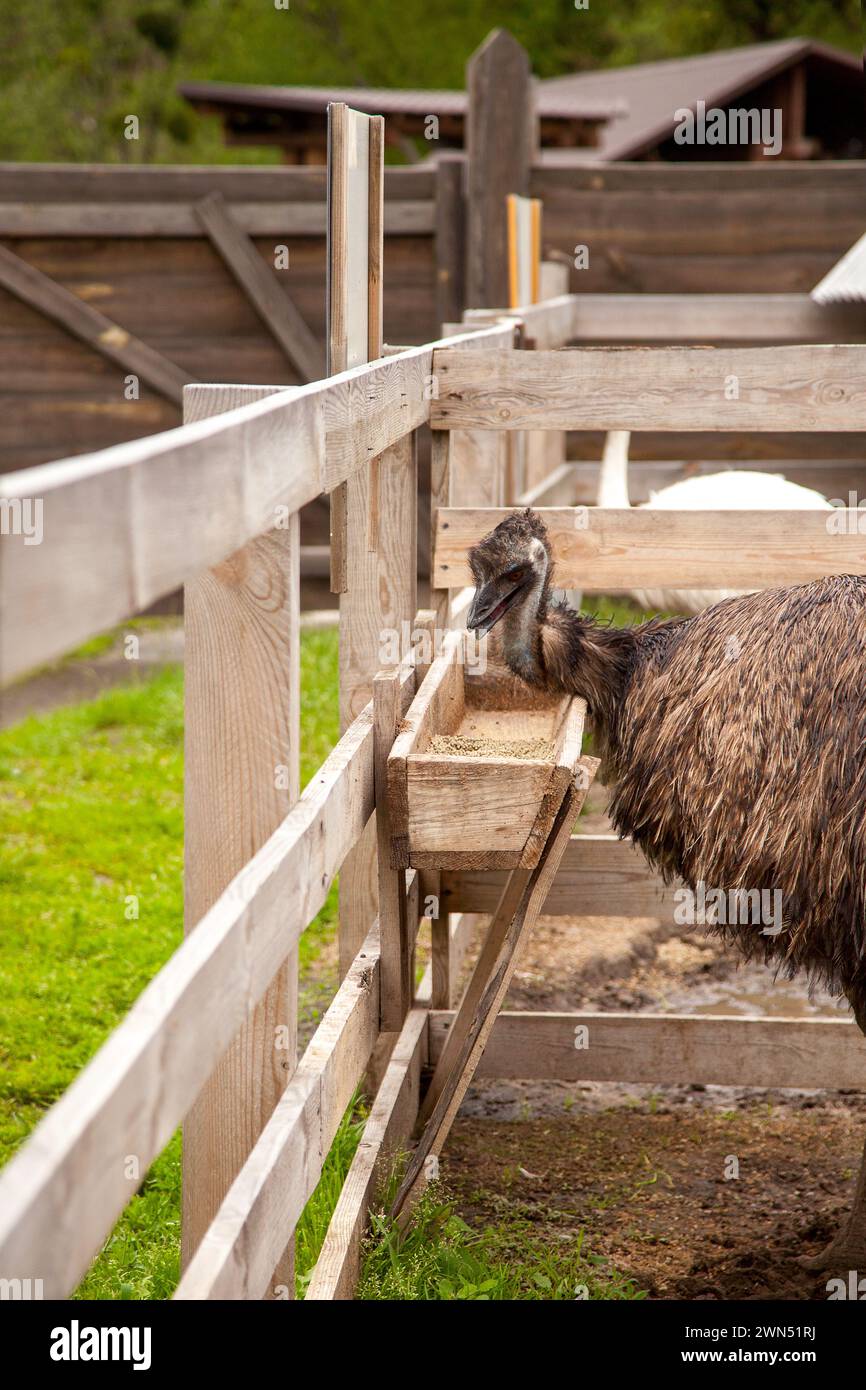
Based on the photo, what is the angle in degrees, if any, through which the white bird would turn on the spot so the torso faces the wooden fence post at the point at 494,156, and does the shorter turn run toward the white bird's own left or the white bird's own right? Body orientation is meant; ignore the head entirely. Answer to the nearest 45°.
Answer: approximately 90° to the white bird's own right

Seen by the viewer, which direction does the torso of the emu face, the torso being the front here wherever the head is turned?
to the viewer's left

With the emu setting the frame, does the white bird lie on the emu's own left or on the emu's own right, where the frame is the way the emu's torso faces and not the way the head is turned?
on the emu's own right

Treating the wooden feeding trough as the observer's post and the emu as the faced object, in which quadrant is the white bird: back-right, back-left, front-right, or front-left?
front-left

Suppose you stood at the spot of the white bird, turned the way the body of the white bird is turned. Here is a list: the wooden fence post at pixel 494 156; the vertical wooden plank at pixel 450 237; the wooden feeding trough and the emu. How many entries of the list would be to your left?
2

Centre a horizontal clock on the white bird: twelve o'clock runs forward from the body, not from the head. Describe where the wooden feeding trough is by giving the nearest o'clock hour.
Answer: The wooden feeding trough is roughly at 9 o'clock from the white bird.

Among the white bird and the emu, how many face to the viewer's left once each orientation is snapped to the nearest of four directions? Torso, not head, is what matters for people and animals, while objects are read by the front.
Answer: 2

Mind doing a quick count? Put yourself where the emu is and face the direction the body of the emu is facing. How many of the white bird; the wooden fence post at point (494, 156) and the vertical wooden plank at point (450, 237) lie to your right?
3

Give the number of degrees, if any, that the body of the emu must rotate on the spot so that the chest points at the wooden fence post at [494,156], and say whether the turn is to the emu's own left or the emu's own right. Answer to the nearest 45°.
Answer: approximately 90° to the emu's own right

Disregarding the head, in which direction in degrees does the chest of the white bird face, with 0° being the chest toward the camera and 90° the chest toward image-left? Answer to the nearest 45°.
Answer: approximately 90°

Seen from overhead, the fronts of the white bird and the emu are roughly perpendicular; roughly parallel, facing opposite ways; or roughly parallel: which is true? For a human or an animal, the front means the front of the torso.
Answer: roughly parallel
